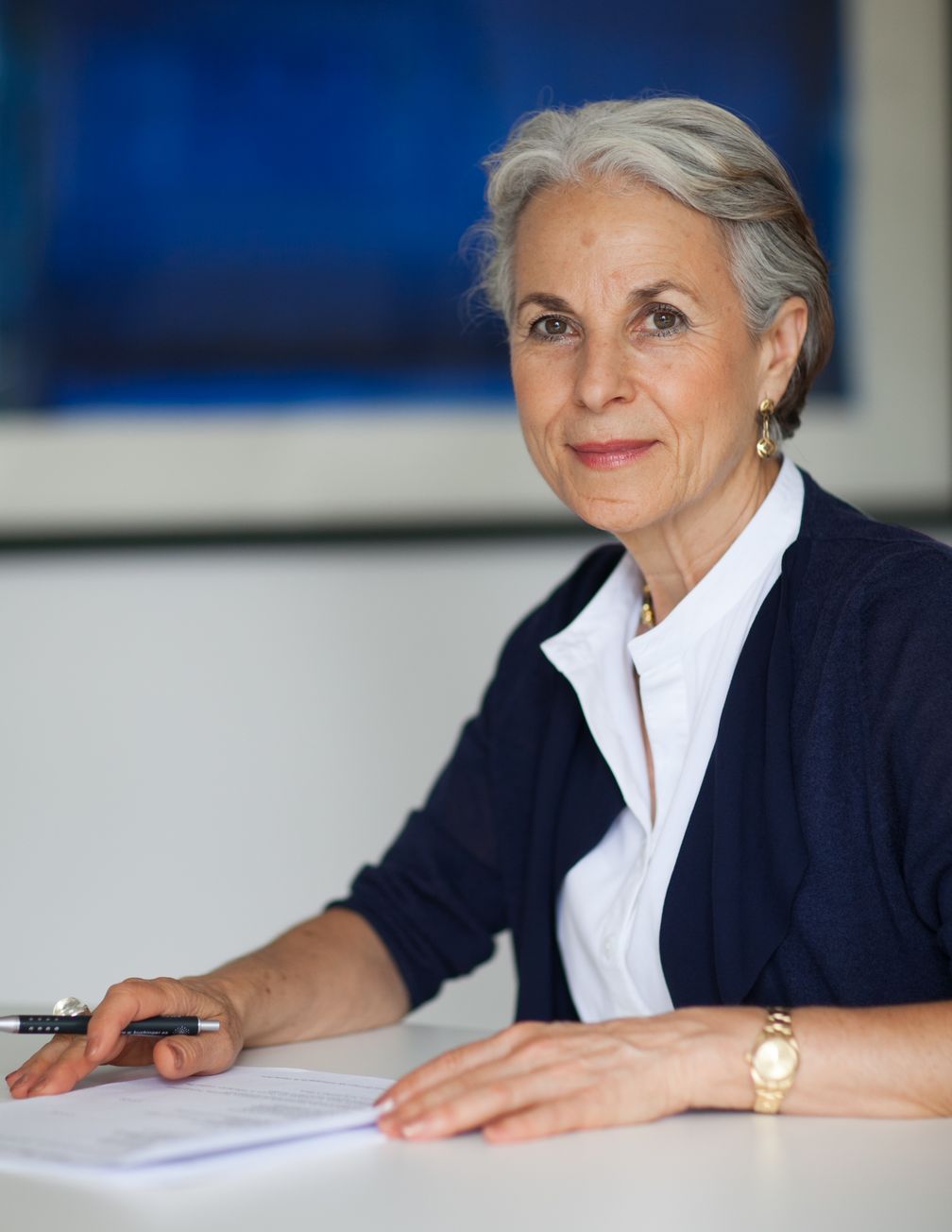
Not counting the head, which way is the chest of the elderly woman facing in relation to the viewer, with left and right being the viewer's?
facing the viewer and to the left of the viewer
